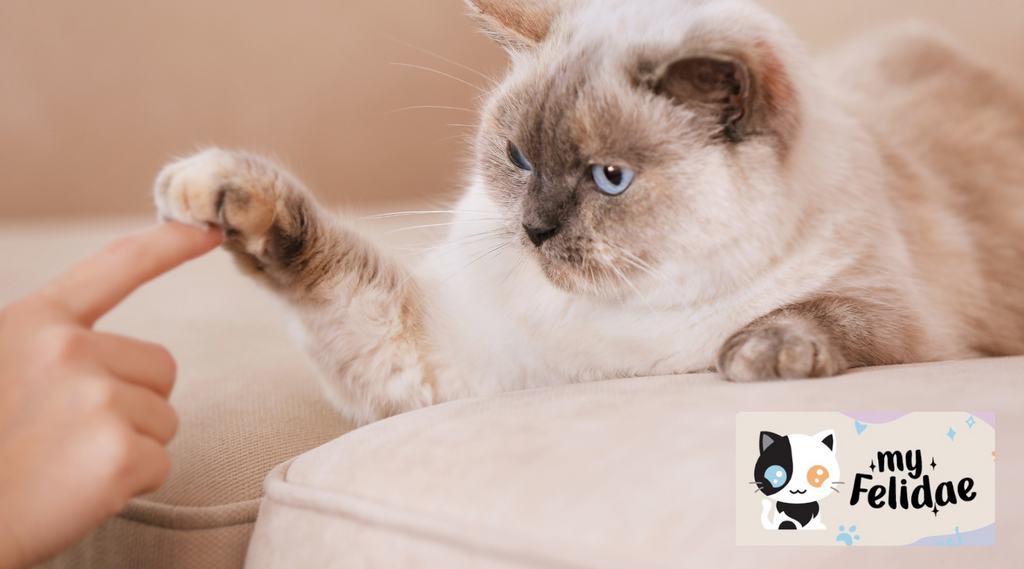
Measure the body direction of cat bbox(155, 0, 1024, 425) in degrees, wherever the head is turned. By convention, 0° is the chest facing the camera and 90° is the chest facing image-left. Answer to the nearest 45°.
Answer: approximately 45°

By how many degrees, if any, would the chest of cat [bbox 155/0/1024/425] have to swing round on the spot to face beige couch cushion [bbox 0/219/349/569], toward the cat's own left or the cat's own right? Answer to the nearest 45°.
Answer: approximately 45° to the cat's own right
